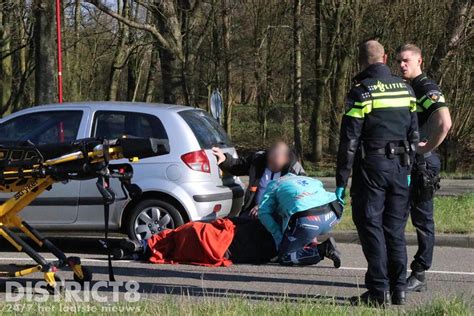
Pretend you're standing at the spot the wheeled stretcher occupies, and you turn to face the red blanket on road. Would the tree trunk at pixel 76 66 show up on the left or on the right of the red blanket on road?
left

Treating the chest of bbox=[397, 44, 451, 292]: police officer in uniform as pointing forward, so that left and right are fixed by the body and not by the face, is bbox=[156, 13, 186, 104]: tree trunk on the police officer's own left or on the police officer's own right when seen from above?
on the police officer's own right
